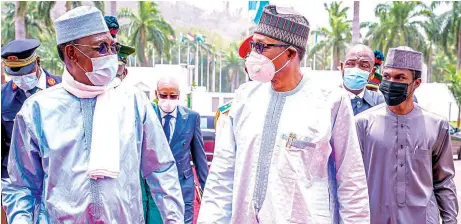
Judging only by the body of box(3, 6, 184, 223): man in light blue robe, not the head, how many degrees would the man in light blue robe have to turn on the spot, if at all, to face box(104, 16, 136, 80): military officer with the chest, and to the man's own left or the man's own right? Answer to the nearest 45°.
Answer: approximately 180°

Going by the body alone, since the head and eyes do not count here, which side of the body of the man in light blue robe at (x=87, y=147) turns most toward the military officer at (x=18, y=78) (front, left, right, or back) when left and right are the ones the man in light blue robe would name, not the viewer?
back

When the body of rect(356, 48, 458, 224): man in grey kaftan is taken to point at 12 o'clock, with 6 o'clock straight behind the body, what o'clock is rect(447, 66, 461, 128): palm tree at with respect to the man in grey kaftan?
The palm tree is roughly at 6 o'clock from the man in grey kaftan.

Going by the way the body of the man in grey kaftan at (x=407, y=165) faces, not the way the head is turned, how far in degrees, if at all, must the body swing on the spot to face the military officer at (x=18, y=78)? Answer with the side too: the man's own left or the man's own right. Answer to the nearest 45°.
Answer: approximately 90° to the man's own right

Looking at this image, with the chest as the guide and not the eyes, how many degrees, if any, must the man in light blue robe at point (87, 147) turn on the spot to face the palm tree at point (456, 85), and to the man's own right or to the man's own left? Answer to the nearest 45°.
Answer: approximately 135° to the man's own left

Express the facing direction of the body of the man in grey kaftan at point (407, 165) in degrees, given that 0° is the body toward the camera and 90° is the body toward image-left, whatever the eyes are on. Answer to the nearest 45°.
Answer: approximately 0°

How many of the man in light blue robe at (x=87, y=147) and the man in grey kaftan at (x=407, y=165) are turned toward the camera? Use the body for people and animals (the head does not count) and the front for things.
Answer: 2

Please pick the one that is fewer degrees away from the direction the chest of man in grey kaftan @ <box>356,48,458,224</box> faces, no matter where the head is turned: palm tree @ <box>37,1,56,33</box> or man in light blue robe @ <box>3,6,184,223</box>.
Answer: the man in light blue robe

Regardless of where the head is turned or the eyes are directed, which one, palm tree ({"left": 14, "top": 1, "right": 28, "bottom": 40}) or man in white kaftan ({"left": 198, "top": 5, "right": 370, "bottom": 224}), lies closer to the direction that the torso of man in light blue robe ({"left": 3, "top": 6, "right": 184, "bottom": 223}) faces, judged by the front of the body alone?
the man in white kaftan

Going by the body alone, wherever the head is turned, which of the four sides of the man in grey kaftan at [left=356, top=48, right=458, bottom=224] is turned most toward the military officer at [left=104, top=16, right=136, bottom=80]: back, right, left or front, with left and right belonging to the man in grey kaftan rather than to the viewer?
right

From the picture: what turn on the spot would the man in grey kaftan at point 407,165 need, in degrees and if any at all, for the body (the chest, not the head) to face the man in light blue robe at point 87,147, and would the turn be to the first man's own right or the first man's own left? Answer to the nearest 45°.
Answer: approximately 45° to the first man's own right

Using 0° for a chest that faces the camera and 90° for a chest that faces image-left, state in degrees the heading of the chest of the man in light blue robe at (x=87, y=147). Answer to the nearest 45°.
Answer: approximately 0°
